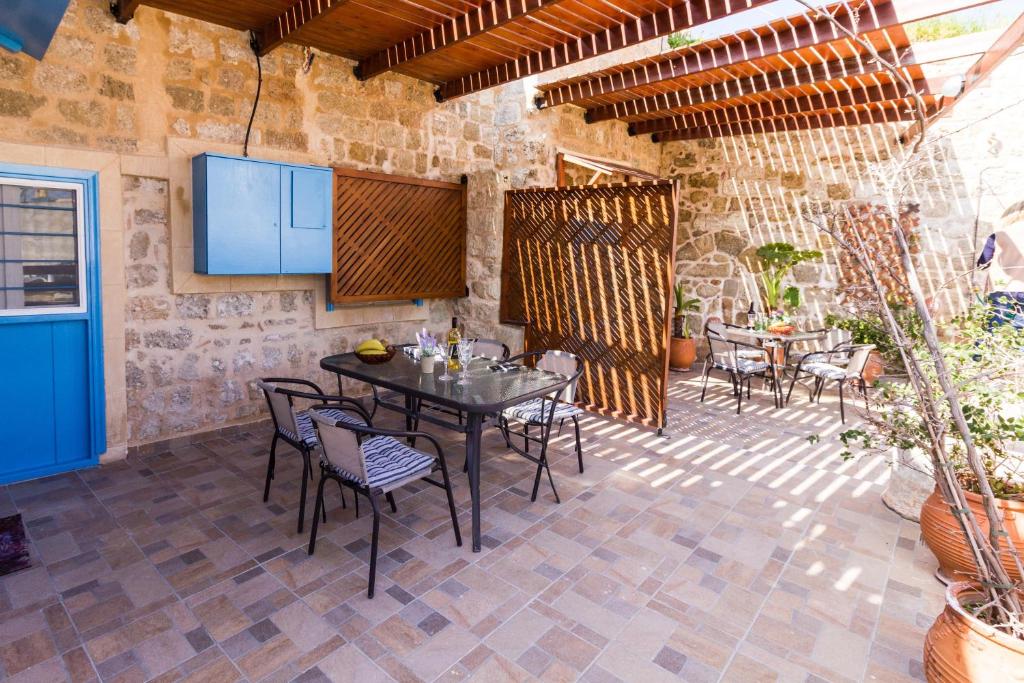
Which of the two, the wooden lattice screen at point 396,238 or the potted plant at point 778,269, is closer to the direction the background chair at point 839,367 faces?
the potted plant

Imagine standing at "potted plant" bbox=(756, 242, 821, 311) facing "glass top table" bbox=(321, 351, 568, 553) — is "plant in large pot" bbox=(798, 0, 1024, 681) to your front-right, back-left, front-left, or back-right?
front-left

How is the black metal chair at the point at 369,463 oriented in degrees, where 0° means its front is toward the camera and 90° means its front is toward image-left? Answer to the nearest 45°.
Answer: approximately 225°

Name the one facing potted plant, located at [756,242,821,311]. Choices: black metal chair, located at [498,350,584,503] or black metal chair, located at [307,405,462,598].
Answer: black metal chair, located at [307,405,462,598]

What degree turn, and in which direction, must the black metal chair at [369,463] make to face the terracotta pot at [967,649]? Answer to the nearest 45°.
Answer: approximately 90° to its right

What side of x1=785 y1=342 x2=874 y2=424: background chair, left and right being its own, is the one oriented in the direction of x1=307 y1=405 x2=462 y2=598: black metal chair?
left

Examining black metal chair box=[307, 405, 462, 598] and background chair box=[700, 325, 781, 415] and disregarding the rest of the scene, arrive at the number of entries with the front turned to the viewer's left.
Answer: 0

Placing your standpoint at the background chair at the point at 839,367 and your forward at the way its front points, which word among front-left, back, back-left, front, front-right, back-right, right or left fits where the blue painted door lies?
left

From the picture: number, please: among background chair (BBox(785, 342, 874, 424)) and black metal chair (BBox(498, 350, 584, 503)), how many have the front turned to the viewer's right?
0

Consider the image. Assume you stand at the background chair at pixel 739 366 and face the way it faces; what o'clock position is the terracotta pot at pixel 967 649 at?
The terracotta pot is roughly at 4 o'clock from the background chair.

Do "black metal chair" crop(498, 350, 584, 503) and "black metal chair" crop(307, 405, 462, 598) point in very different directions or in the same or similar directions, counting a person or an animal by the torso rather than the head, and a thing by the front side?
very different directions

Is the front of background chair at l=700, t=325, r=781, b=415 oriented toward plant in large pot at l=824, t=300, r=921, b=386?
yes

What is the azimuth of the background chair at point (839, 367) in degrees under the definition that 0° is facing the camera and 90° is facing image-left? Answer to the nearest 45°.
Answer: approximately 135°

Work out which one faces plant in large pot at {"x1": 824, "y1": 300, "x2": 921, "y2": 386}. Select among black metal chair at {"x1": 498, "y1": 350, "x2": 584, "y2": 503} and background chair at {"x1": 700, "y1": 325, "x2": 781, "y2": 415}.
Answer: the background chair
